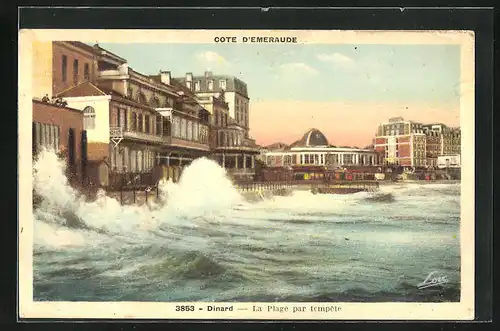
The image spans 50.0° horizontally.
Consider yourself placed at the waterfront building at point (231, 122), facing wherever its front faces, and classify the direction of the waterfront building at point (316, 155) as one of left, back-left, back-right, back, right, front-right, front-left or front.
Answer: front-left

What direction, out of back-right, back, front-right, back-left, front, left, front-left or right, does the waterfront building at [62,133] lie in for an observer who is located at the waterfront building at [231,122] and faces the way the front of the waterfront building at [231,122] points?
back-right
